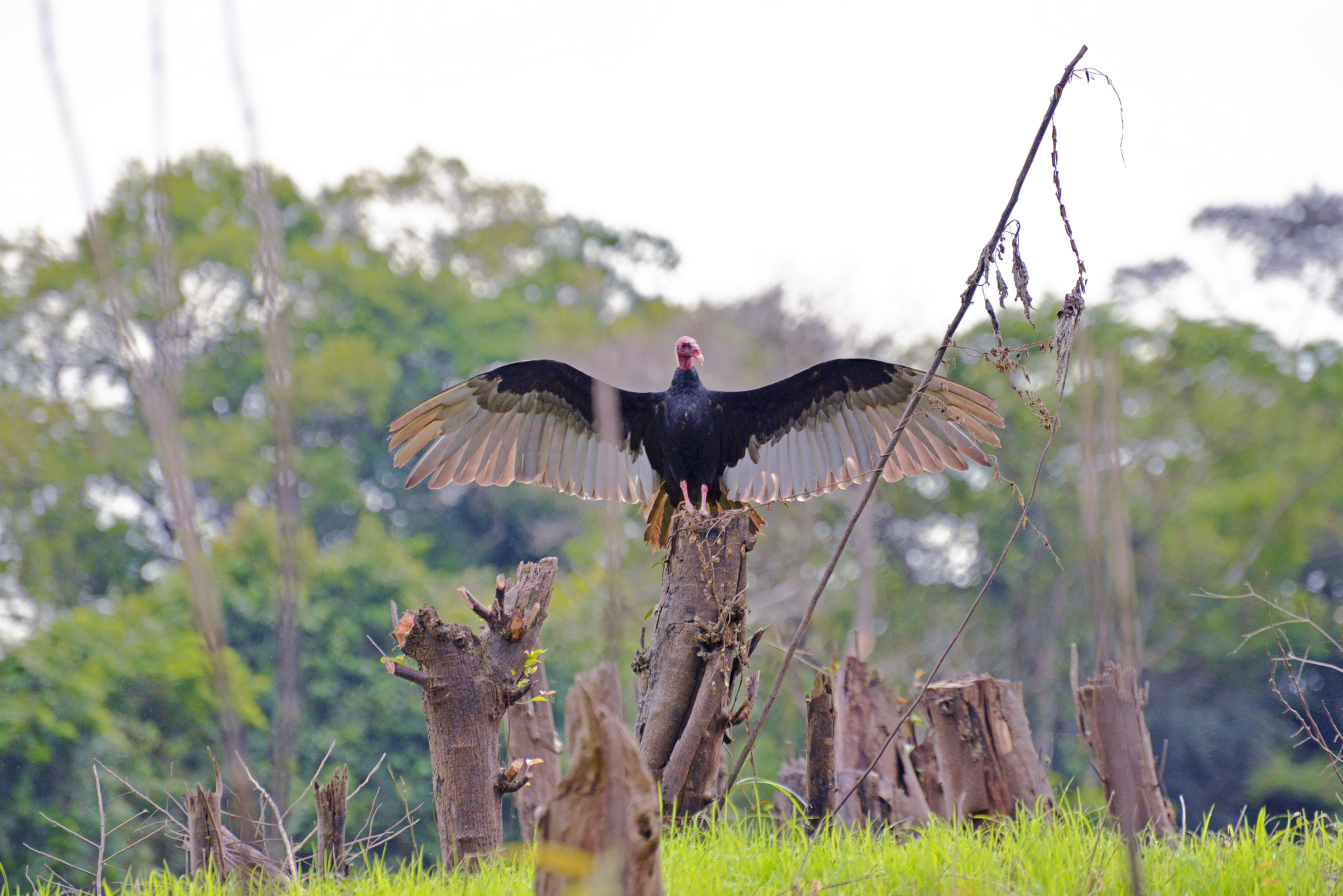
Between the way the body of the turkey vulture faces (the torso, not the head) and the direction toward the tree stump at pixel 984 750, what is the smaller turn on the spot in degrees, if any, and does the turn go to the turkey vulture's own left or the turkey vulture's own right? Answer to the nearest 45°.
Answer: approximately 45° to the turkey vulture's own left

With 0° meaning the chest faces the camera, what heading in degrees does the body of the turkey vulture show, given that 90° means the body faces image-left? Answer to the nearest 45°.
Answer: approximately 0°

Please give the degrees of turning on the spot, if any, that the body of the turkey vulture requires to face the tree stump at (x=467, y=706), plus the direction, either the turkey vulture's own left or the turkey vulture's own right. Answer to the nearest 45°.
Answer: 0° — it already faces it

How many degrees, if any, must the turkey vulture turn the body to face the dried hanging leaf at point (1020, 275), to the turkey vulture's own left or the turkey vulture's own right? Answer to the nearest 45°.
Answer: approximately 90° to the turkey vulture's own left
